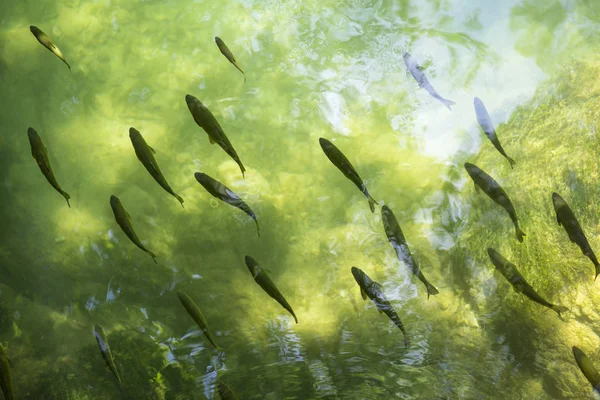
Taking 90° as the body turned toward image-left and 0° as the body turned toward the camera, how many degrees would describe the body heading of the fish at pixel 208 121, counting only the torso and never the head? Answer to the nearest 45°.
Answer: approximately 135°

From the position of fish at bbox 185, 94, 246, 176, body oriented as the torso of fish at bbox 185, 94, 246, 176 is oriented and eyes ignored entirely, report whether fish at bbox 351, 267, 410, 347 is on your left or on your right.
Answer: on your right

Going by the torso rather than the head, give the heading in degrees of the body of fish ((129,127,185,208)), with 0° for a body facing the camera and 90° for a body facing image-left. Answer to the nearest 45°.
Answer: approximately 135°

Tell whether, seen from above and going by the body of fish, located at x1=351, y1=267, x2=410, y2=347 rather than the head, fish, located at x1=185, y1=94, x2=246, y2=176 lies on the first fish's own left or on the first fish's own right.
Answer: on the first fish's own left

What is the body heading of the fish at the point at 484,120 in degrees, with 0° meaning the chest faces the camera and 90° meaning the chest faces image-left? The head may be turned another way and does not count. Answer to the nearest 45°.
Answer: approximately 135°

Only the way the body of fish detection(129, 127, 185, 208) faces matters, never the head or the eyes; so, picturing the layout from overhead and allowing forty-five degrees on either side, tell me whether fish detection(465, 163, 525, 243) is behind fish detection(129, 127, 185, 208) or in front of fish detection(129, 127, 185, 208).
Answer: behind

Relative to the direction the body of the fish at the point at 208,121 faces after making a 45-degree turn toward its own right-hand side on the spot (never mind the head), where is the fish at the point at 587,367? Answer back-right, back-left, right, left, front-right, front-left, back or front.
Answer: right
